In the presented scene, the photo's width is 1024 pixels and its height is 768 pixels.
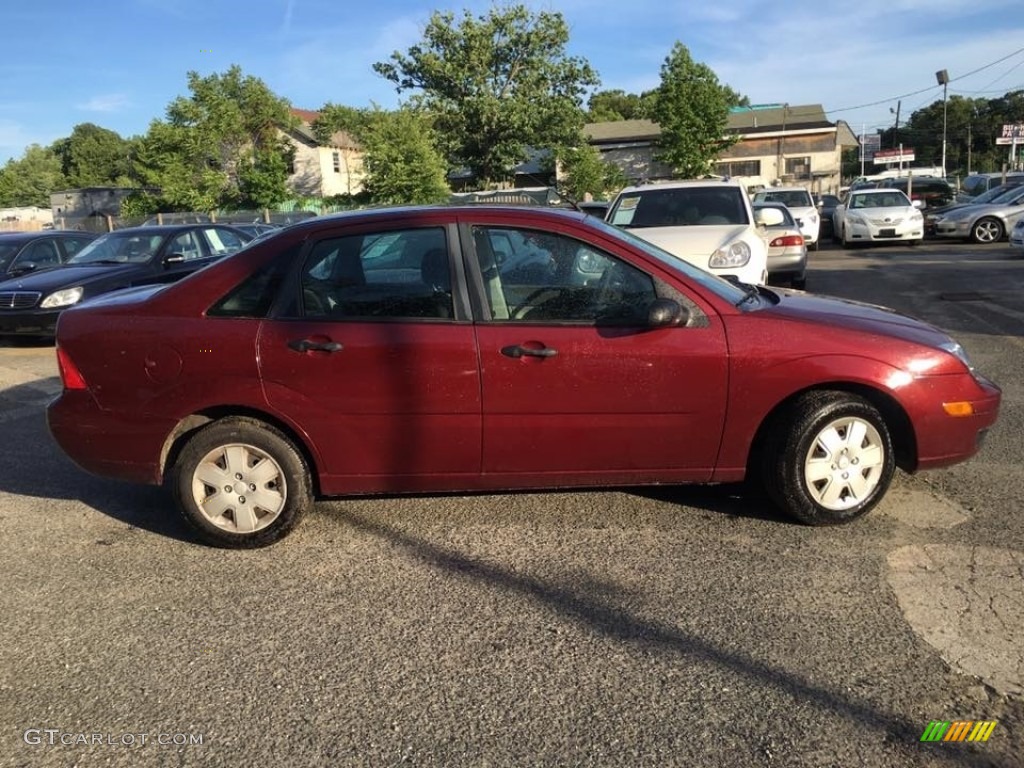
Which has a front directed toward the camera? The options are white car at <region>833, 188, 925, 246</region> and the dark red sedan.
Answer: the white car

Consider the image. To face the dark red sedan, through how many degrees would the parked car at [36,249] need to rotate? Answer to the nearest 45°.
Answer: approximately 45° to its left

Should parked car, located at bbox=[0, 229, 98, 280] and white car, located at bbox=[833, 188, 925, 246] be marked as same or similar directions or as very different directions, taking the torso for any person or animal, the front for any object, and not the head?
same or similar directions

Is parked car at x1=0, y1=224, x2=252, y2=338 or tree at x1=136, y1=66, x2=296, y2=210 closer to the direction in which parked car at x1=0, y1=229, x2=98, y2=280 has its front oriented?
the parked car

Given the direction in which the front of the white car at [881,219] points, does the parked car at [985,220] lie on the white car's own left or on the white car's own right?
on the white car's own left

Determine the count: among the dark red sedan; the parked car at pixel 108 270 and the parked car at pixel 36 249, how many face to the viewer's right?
1

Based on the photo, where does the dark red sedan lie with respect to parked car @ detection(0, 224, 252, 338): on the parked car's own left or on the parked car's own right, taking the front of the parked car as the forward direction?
on the parked car's own left

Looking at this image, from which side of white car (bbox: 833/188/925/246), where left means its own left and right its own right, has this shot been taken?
front

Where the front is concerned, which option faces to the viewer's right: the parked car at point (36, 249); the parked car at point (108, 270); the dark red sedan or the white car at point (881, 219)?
the dark red sedan

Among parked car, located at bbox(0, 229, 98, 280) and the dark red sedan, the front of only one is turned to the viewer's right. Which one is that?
the dark red sedan

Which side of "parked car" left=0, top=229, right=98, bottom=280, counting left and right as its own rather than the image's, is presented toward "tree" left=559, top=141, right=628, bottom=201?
back

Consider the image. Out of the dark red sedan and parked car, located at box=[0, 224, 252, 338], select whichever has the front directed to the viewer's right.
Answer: the dark red sedan

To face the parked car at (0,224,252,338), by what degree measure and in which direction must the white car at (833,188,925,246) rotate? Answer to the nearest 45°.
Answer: approximately 45° to its right

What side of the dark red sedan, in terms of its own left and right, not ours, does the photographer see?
right

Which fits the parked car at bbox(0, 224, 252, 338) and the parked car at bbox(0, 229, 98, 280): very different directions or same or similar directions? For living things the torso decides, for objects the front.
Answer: same or similar directions

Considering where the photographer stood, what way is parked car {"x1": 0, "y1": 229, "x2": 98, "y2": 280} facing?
facing the viewer and to the left of the viewer

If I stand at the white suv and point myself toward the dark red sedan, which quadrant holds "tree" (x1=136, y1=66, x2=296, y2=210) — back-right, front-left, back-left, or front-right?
back-right
